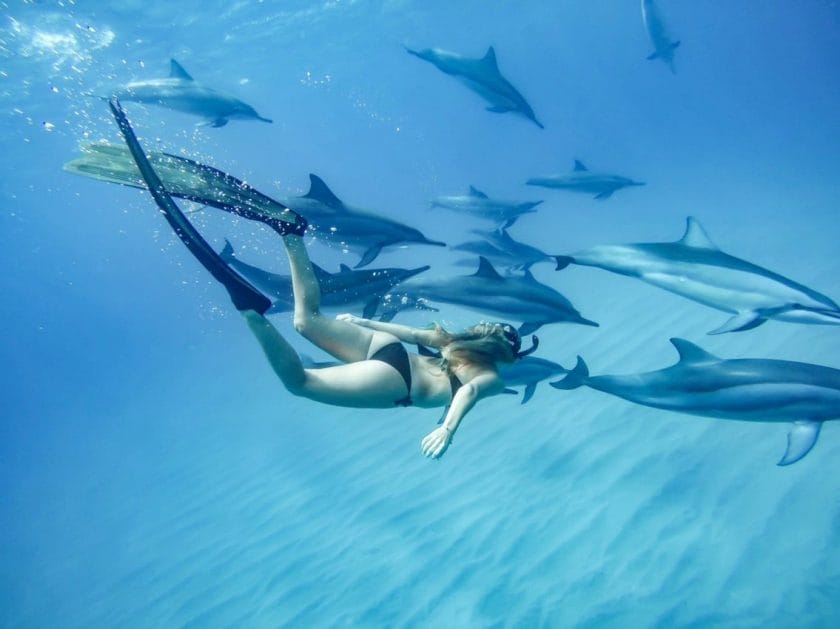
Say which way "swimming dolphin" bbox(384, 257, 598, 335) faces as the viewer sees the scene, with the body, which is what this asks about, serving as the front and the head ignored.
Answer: to the viewer's right

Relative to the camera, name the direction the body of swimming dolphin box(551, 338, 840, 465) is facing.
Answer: to the viewer's right

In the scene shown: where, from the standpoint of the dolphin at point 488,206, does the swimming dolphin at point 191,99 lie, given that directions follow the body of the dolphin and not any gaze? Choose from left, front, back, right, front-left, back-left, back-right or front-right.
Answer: back-right

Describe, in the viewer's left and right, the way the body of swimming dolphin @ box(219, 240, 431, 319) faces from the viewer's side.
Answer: facing to the right of the viewer

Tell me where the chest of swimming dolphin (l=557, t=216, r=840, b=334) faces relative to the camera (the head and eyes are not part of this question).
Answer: to the viewer's right

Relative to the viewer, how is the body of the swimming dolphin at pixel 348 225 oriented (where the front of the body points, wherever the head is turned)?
to the viewer's right

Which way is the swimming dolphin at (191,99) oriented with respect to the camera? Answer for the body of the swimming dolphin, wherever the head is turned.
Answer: to the viewer's right

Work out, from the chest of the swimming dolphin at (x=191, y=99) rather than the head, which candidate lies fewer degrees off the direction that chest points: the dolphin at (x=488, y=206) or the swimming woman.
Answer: the dolphin
